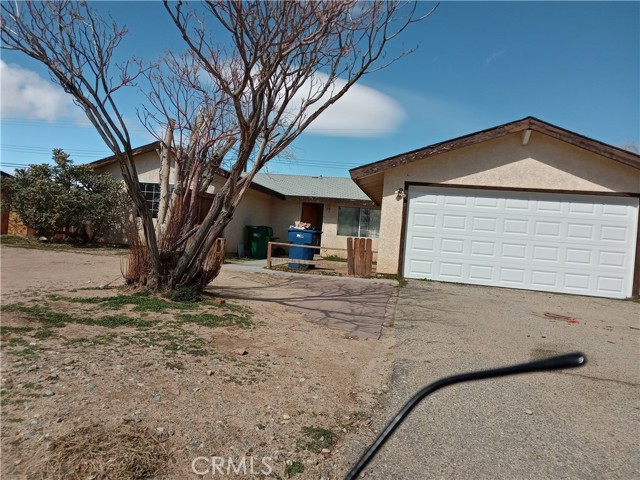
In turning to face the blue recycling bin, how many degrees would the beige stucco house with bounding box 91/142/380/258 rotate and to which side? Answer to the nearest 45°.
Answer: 0° — it already faces it

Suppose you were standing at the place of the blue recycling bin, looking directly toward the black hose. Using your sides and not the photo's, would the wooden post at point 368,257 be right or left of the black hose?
left

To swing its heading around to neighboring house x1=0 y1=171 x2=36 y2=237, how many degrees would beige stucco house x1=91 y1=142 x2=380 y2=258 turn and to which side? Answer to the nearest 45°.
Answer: approximately 90° to its right

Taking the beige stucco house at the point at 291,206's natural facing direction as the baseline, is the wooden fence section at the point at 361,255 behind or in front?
in front

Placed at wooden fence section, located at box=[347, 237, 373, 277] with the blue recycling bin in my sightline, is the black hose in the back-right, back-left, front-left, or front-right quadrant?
back-left

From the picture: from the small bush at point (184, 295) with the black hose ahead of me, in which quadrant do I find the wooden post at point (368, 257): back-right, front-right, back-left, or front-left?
back-left

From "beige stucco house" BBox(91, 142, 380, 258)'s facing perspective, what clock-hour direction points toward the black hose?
The black hose is roughly at 12 o'clock from the beige stucco house.

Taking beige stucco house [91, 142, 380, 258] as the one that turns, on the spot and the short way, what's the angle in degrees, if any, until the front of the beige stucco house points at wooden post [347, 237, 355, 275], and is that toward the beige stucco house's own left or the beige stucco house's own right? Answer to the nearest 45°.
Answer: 0° — it already faces it

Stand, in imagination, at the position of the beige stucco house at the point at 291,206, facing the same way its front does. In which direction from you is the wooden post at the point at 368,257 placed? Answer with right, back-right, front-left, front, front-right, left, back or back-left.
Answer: front

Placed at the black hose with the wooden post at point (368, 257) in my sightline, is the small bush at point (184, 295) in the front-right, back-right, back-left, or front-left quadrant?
front-left

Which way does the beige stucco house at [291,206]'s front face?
toward the camera

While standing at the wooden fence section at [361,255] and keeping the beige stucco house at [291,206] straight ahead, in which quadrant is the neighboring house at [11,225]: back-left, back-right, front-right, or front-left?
front-left
